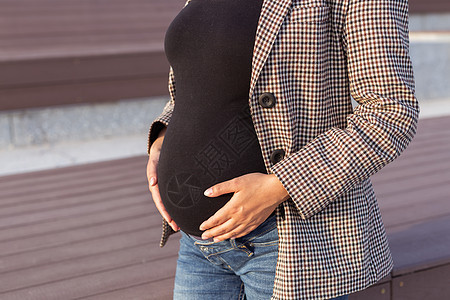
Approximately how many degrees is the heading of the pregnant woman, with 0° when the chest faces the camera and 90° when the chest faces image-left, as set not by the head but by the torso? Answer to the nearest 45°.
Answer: approximately 45°
